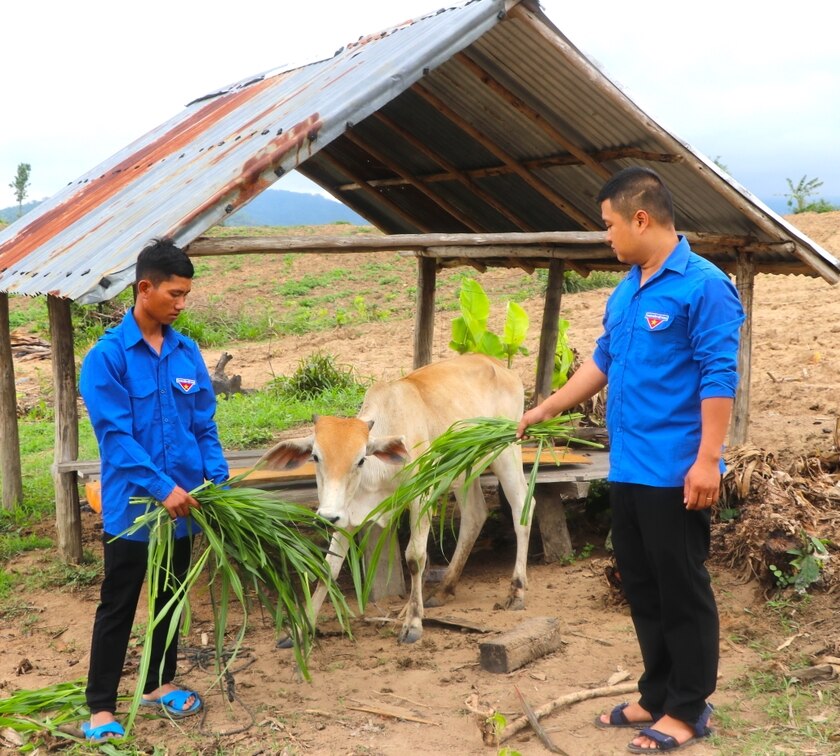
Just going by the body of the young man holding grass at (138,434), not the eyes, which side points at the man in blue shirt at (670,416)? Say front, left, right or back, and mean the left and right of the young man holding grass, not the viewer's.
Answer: front

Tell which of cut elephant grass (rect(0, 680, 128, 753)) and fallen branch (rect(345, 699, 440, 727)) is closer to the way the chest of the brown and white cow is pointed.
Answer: the cut elephant grass

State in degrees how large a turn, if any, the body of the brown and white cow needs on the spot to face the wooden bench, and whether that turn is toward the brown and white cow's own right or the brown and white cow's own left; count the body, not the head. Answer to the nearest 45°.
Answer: approximately 180°

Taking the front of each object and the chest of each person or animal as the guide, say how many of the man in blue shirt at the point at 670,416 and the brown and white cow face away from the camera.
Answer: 0

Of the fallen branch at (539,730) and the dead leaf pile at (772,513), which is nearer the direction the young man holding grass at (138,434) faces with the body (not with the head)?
the fallen branch

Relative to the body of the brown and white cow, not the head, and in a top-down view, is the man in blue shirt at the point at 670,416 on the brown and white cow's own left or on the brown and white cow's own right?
on the brown and white cow's own left

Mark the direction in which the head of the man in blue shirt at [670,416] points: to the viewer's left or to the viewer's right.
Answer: to the viewer's left

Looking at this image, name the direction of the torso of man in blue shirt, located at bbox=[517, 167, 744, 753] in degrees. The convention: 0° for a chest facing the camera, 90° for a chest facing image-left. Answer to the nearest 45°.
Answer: approximately 45°

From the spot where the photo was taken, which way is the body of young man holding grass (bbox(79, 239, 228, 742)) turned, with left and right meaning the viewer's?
facing the viewer and to the right of the viewer

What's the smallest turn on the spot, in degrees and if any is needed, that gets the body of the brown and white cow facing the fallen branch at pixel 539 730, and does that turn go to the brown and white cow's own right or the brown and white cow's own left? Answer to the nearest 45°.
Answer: approximately 45° to the brown and white cow's own left

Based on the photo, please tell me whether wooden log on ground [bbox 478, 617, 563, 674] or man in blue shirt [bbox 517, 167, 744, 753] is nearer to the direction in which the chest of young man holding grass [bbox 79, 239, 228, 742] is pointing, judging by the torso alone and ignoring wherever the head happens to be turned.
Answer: the man in blue shirt

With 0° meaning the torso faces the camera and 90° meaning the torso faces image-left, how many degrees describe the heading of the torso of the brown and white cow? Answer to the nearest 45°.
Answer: approximately 45°
